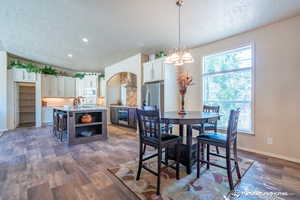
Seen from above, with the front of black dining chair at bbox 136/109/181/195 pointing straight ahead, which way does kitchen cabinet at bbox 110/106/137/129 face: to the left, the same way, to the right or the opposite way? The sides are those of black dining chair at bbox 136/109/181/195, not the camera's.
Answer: the opposite way

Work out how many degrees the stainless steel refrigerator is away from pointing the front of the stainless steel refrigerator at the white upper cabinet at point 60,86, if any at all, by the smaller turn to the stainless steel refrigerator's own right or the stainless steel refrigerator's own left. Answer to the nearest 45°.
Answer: approximately 90° to the stainless steel refrigerator's own right

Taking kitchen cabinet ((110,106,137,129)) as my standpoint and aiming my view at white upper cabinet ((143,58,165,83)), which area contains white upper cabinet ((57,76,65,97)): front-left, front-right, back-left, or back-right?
back-right

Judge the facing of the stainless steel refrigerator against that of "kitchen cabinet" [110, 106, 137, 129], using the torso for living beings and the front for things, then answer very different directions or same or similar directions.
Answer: same or similar directions

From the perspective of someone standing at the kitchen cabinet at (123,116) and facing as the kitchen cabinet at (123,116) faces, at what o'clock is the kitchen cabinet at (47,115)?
the kitchen cabinet at (47,115) is roughly at 2 o'clock from the kitchen cabinet at (123,116).

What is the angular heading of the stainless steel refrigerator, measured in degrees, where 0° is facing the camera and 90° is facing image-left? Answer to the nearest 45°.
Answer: approximately 45°

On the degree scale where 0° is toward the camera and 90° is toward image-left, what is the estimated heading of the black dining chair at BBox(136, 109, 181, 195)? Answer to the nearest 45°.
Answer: approximately 225°

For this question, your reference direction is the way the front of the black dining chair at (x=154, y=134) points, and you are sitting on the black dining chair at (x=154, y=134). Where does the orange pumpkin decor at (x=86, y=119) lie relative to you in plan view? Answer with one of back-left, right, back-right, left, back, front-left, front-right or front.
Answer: left

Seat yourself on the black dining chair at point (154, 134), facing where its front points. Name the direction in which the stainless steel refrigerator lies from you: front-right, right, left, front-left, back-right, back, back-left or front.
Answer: front-left

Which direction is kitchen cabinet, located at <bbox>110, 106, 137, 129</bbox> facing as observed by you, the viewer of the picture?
facing the viewer and to the left of the viewer

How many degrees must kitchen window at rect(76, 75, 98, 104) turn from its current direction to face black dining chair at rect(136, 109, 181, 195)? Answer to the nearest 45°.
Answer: approximately 45° to its left

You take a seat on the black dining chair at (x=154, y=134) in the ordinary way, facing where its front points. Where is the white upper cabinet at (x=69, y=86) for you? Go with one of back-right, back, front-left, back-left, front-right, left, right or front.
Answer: left

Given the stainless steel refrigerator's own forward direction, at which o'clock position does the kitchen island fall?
The kitchen island is roughly at 1 o'clock from the stainless steel refrigerator.

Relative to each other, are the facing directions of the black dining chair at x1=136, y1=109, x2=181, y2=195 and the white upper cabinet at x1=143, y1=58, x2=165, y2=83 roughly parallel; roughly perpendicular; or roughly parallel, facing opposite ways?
roughly parallel, facing opposite ways

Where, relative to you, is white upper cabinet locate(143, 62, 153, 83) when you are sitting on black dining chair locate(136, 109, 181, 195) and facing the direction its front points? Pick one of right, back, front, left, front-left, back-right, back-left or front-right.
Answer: front-left
